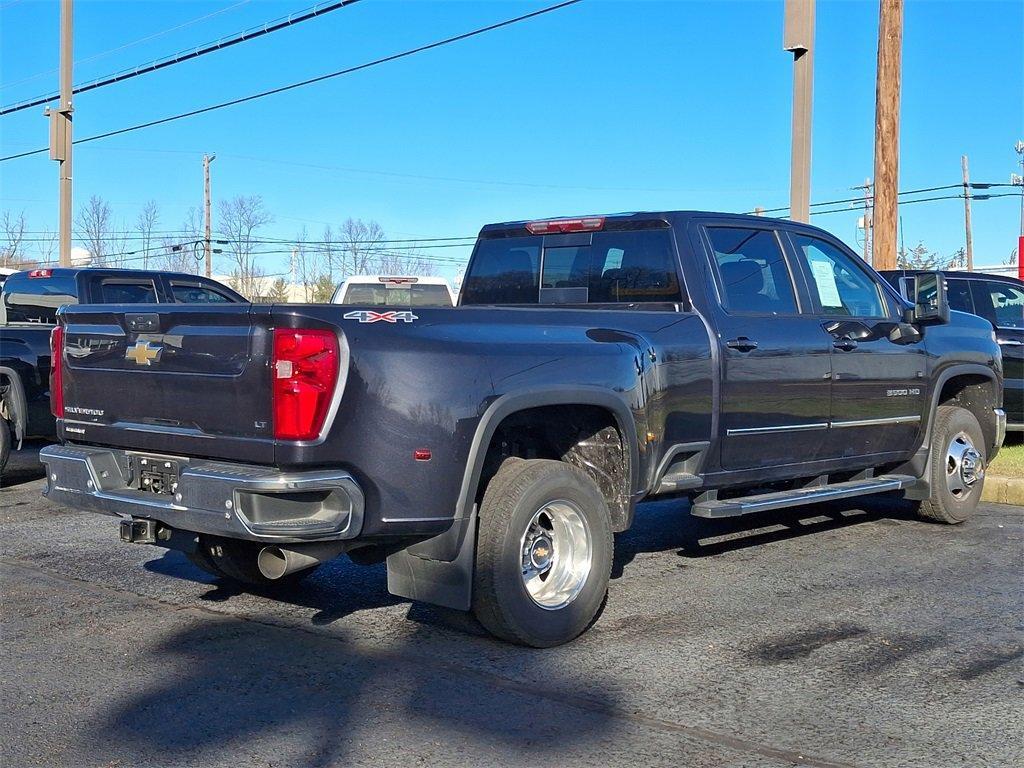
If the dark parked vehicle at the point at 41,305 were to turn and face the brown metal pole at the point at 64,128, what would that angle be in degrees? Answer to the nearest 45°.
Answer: approximately 45° to its left

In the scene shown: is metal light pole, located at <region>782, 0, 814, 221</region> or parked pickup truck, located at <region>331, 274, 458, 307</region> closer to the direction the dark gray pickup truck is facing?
the metal light pole

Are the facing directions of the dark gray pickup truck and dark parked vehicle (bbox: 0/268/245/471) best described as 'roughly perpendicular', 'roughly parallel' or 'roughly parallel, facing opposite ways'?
roughly parallel

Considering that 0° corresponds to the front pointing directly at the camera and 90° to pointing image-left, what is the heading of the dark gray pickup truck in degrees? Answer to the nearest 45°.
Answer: approximately 225°

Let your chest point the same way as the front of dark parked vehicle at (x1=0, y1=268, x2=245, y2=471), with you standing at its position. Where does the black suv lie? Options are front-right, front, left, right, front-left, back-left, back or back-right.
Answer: front-right

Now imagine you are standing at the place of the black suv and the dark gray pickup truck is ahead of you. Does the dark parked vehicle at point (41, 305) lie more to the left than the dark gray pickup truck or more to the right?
right

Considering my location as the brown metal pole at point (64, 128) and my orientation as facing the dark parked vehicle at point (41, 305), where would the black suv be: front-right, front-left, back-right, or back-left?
front-left

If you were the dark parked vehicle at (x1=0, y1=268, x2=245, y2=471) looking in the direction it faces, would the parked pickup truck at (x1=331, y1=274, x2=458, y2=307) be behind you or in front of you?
in front

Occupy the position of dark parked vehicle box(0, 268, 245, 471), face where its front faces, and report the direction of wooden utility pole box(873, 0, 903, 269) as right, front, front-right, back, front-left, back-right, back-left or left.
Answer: front-right

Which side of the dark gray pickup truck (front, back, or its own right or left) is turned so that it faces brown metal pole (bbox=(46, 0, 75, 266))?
left

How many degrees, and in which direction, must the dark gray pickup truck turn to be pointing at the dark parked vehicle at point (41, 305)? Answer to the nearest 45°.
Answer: approximately 90° to its left

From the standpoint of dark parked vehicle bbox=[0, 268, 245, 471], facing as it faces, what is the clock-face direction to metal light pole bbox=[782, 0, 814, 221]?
The metal light pole is roughly at 2 o'clock from the dark parked vehicle.

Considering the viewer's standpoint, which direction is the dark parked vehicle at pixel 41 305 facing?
facing away from the viewer and to the right of the viewer

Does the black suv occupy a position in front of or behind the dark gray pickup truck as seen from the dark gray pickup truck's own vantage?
in front

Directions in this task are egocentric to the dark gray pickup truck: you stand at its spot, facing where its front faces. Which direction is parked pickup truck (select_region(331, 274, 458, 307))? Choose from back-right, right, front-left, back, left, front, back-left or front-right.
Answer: front-left
